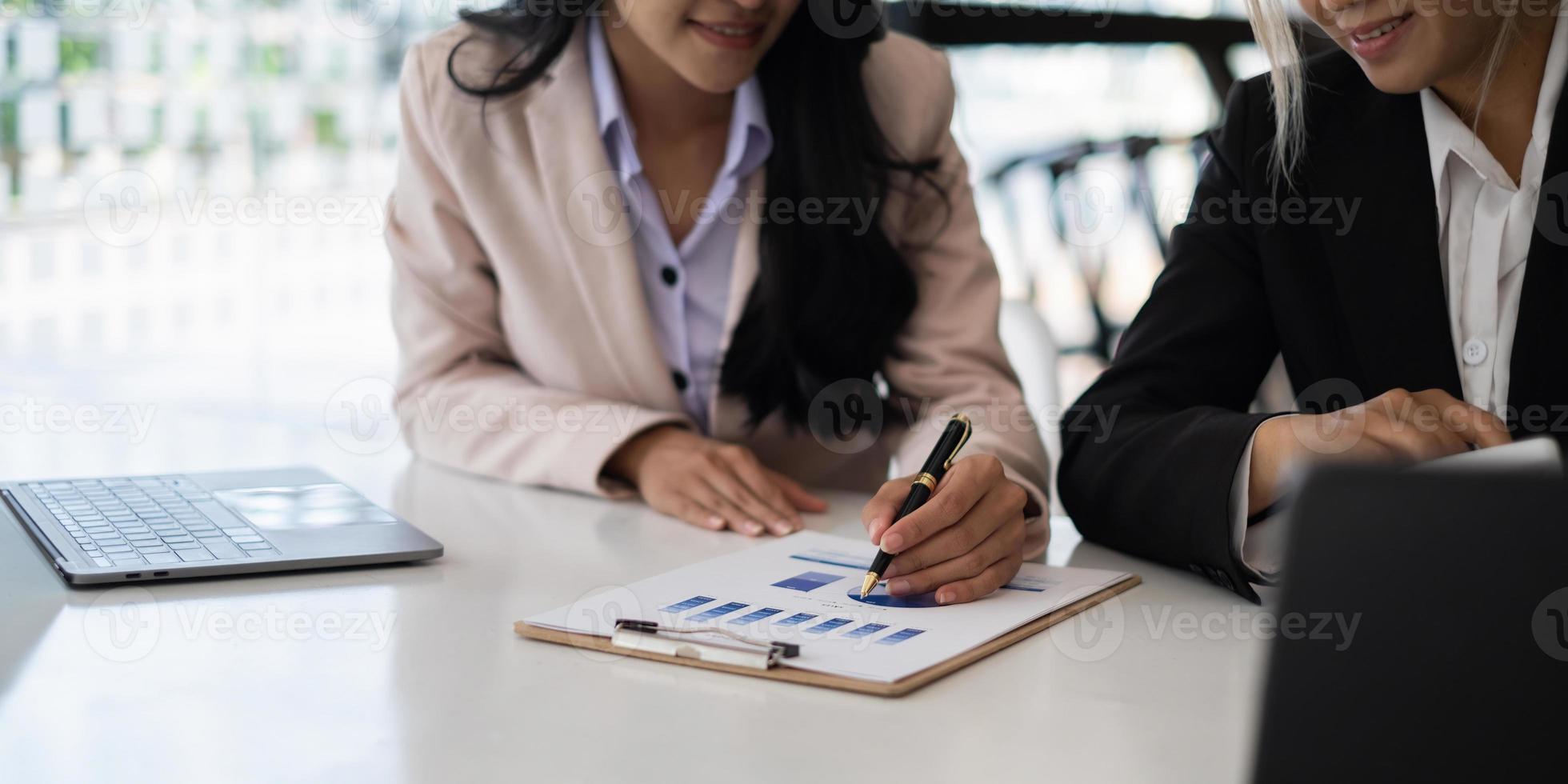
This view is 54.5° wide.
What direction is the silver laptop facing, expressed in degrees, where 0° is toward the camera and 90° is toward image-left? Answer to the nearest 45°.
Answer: approximately 270°

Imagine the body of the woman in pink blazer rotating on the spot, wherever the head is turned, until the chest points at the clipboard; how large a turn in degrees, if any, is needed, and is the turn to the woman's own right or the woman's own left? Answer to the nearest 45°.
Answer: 0° — they already face it

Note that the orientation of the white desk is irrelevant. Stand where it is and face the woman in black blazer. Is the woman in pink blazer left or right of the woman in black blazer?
left

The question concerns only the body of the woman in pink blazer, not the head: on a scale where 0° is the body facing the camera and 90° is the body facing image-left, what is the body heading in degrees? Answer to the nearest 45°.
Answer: approximately 0°

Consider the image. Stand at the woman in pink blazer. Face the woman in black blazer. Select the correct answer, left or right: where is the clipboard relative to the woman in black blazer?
right

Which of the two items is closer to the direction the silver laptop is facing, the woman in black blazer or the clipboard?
the woman in black blazer

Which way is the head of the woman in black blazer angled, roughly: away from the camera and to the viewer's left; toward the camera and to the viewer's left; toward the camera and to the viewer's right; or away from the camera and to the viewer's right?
toward the camera and to the viewer's left

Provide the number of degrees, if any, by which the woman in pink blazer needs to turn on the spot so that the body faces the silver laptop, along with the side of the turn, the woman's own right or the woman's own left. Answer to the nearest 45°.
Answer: approximately 45° to the woman's own right

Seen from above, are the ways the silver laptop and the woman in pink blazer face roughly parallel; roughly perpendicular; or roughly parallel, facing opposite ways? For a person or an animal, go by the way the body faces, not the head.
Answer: roughly perpendicular
